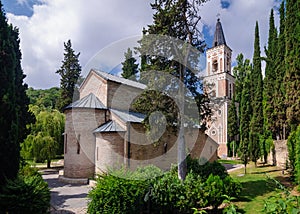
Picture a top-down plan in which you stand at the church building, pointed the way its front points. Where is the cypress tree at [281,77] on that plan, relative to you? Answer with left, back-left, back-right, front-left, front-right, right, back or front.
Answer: front-right

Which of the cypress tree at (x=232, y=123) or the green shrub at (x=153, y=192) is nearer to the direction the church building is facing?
the cypress tree

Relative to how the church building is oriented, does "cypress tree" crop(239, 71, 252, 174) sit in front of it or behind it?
in front

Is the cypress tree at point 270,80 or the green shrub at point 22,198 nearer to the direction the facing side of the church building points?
the cypress tree

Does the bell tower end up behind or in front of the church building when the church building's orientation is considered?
in front

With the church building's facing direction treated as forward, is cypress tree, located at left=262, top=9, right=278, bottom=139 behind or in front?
in front

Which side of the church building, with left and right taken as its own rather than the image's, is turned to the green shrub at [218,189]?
right

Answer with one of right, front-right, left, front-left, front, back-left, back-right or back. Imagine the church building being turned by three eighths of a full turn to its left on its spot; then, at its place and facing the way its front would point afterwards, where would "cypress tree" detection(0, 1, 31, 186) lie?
left

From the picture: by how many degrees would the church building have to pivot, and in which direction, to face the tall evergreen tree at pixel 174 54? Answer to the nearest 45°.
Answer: approximately 90° to its right

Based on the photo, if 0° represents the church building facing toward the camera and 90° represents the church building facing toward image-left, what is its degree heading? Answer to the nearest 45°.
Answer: approximately 225°

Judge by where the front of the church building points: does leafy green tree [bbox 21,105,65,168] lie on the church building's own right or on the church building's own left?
on the church building's own left

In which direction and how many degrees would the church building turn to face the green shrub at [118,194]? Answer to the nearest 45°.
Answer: approximately 135° to its right

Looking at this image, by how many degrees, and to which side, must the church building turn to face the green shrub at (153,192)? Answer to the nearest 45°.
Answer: approximately 135° to its right

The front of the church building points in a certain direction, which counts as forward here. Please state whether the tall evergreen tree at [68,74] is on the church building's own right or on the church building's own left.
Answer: on the church building's own left

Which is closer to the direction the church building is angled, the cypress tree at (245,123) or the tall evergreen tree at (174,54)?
the cypress tree
